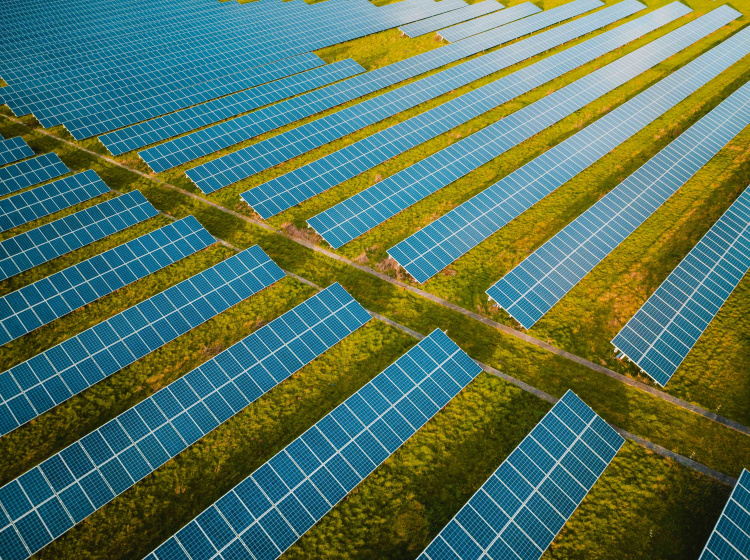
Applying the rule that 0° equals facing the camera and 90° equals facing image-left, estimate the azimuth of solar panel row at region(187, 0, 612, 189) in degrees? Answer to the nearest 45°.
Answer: approximately 315°

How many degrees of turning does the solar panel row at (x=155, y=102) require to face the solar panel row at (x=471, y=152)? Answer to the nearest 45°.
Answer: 0° — it already faces it

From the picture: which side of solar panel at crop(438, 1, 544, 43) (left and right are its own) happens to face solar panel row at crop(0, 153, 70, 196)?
right

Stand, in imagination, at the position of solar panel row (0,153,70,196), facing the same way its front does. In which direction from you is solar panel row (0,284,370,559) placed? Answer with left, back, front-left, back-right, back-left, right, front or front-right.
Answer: front-right
